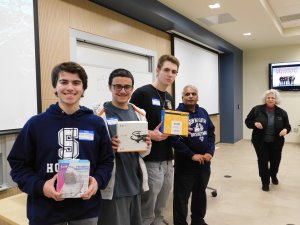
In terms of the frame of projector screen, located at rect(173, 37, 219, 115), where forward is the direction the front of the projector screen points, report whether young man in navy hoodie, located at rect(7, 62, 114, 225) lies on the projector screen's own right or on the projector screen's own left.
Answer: on the projector screen's own right

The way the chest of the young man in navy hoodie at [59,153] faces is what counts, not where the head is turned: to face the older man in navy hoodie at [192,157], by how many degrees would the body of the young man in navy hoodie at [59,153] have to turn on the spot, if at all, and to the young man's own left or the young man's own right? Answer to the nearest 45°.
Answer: approximately 135° to the young man's own left

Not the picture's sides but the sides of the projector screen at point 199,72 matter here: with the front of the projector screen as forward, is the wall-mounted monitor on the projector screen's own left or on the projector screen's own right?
on the projector screen's own left

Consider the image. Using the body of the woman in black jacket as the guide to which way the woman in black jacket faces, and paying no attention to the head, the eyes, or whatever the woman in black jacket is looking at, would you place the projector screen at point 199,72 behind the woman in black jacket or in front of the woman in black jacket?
behind

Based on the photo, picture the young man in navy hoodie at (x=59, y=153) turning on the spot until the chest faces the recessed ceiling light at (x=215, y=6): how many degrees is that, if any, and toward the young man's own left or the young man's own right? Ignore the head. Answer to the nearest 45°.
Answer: approximately 135° to the young man's own left

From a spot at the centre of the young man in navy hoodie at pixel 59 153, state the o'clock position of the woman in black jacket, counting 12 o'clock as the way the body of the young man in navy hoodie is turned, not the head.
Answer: The woman in black jacket is roughly at 8 o'clock from the young man in navy hoodie.
